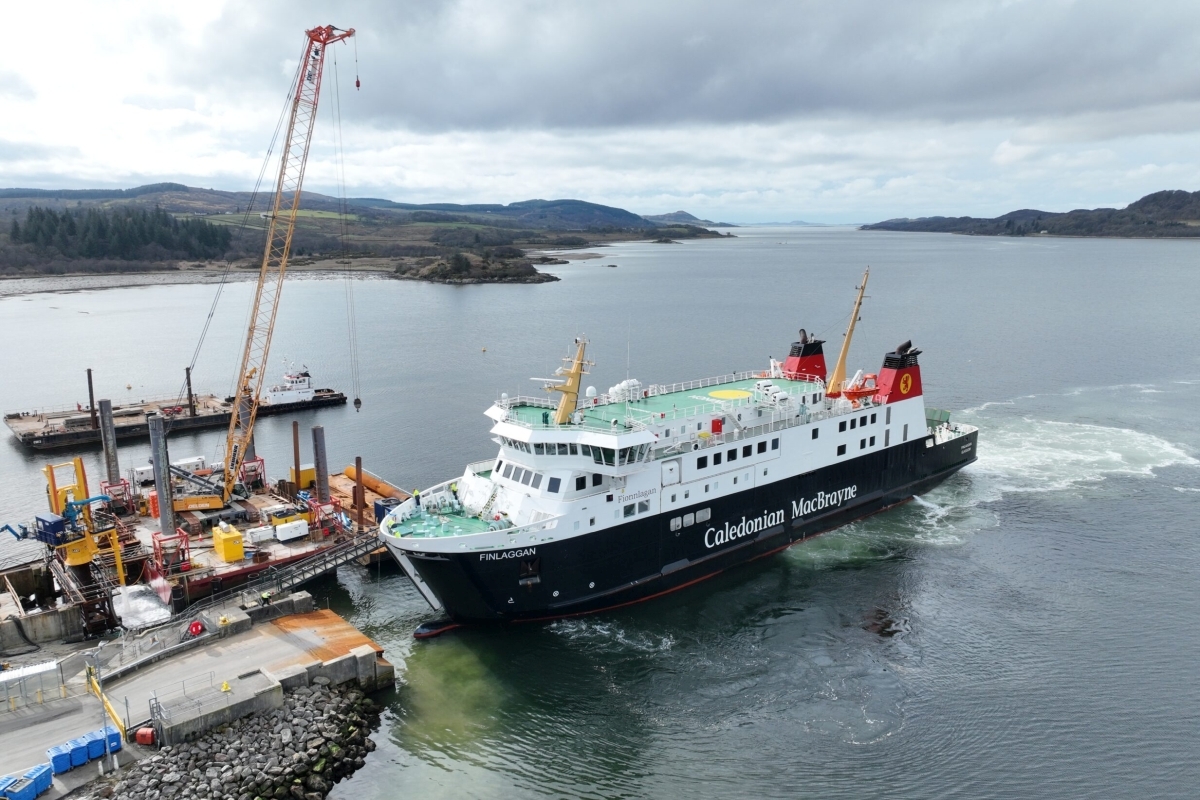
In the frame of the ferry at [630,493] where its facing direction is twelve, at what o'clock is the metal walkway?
The metal walkway is roughly at 1 o'clock from the ferry.

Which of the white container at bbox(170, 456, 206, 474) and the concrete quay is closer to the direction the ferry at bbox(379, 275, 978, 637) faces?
the concrete quay

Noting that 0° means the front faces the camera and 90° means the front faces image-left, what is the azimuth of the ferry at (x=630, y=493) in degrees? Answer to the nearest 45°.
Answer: approximately 45°

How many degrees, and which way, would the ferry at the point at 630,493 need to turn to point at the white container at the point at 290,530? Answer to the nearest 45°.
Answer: approximately 45° to its right

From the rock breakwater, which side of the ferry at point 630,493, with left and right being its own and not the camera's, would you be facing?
front

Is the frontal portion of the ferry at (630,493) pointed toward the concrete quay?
yes

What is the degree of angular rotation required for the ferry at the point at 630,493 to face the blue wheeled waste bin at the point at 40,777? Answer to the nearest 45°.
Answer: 0° — it already faces it

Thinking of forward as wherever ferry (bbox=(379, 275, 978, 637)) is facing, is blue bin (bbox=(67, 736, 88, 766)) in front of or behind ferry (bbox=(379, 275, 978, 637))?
in front

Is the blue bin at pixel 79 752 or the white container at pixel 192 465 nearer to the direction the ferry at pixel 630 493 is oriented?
the blue bin

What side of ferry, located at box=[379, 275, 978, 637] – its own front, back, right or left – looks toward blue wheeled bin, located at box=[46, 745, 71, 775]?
front
